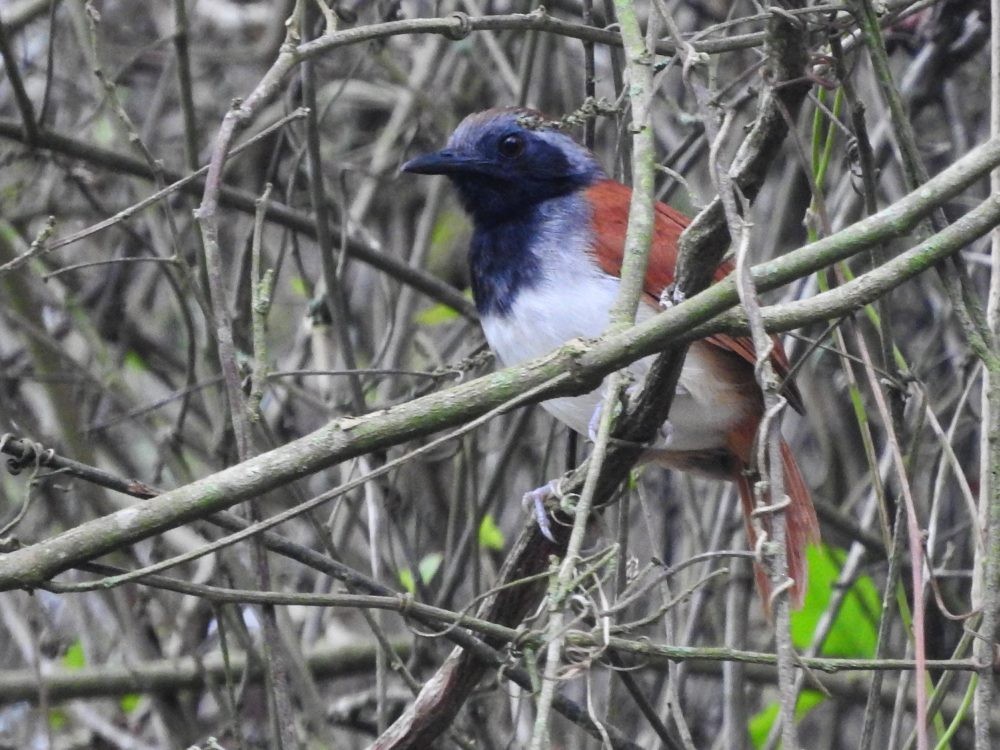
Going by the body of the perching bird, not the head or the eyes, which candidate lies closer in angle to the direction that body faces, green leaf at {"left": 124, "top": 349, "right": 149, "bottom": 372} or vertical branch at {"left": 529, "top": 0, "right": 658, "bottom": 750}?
the green leaf

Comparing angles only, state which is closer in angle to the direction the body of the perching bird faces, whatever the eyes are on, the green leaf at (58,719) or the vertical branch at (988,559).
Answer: the green leaf

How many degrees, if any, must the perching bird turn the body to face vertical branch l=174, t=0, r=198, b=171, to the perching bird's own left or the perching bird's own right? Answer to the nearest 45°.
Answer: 0° — it already faces it

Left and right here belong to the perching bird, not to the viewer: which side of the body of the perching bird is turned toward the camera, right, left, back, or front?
left

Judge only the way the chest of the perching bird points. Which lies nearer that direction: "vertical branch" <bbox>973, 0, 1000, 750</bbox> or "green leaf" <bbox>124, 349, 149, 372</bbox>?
the green leaf
